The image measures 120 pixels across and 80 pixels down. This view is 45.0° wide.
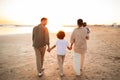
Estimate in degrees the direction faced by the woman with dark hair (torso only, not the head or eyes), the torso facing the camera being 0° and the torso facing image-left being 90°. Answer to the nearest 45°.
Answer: approximately 180°
